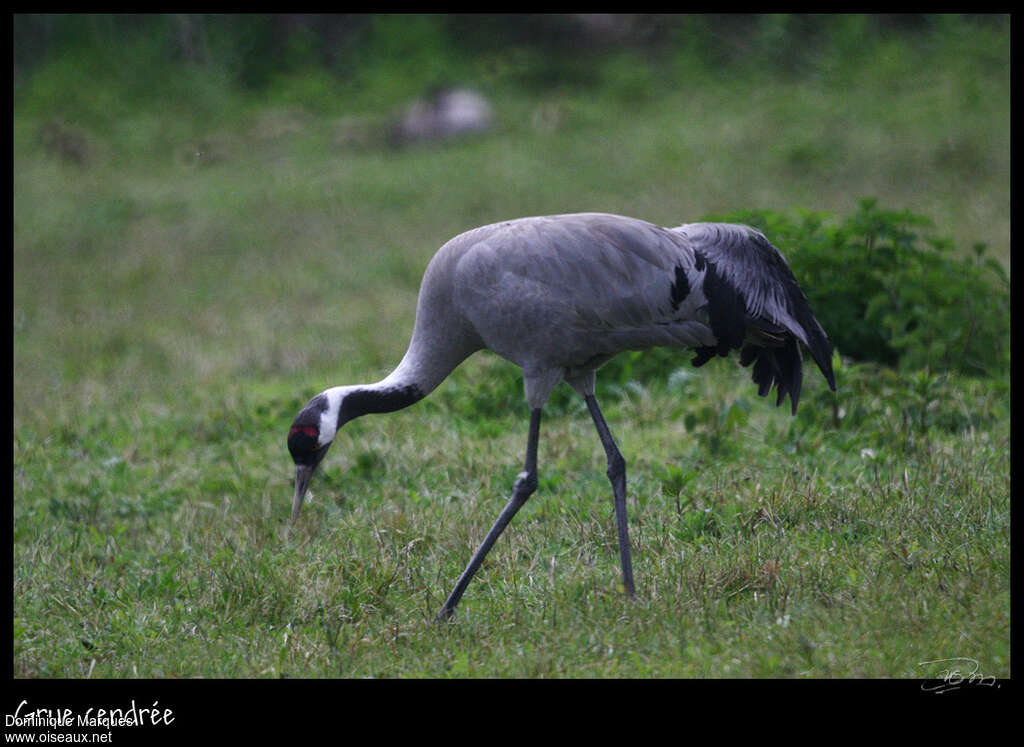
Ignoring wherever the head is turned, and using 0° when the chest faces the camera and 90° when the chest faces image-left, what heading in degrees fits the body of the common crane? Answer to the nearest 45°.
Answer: approximately 90°

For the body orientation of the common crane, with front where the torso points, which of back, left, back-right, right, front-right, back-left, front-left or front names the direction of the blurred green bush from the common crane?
back-right
